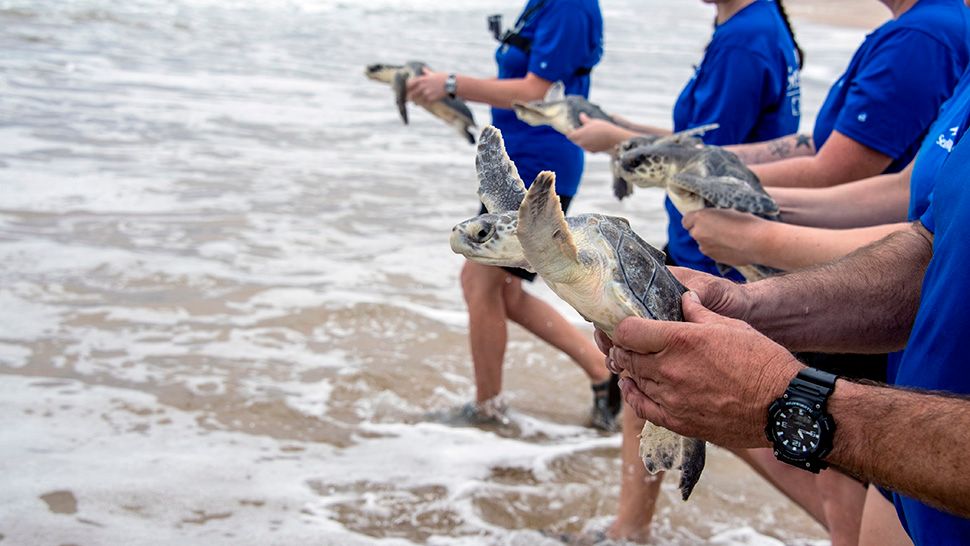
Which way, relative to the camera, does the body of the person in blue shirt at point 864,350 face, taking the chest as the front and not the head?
to the viewer's left

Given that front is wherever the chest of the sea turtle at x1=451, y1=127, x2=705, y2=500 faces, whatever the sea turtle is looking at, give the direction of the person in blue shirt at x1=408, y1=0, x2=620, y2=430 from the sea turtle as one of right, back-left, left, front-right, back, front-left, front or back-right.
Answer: right

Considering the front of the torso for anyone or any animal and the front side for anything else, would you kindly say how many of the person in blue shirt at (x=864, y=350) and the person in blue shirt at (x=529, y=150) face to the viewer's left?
2

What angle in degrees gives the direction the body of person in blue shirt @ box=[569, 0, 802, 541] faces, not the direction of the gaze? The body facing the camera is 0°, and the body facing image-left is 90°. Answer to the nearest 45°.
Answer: approximately 90°

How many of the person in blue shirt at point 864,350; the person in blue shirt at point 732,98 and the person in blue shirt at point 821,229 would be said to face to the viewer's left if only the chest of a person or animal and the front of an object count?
3

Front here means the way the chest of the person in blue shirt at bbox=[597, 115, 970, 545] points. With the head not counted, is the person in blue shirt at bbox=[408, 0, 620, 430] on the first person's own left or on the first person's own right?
on the first person's own right

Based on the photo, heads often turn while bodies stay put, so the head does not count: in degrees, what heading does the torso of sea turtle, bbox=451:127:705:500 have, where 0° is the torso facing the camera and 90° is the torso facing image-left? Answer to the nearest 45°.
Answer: approximately 90°

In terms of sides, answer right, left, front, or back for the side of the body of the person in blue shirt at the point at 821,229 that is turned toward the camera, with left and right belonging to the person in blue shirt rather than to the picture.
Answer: left

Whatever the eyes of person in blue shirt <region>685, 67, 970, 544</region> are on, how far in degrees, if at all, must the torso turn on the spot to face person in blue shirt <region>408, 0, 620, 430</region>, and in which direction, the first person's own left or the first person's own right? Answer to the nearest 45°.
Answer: approximately 45° to the first person's own right

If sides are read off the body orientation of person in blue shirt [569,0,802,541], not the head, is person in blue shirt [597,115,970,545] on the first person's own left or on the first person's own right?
on the first person's own left

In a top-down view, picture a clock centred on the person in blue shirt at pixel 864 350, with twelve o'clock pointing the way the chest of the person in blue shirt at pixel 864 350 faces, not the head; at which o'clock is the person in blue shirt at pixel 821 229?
the person in blue shirt at pixel 821 229 is roughly at 3 o'clock from the person in blue shirt at pixel 864 350.
